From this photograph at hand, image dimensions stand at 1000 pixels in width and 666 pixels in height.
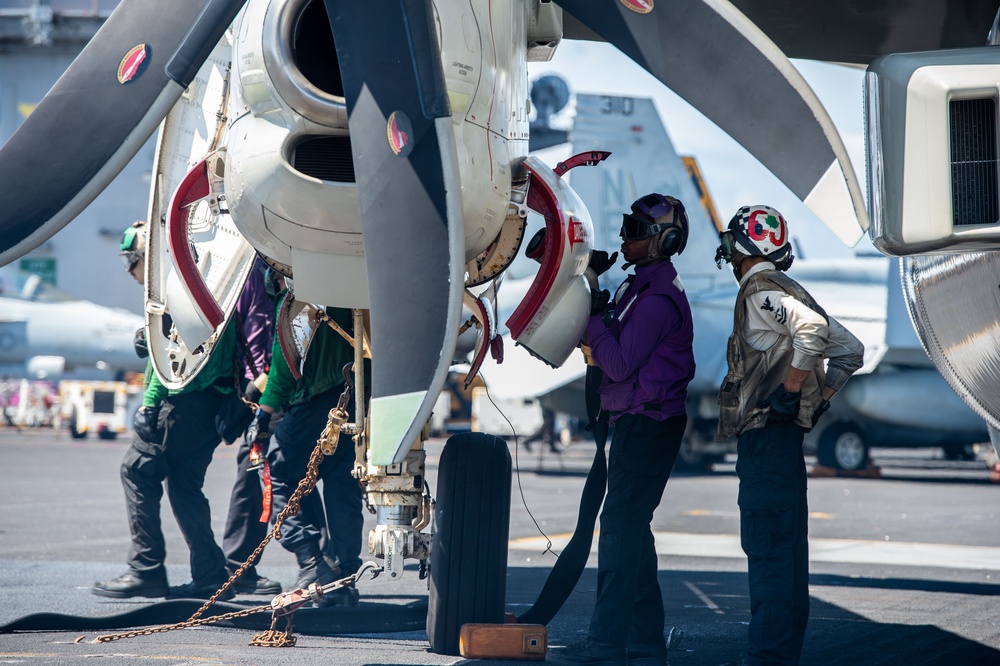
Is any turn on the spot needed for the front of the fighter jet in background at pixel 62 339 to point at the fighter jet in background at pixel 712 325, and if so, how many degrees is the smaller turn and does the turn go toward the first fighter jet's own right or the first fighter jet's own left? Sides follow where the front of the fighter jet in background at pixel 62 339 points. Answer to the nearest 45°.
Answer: approximately 45° to the first fighter jet's own right

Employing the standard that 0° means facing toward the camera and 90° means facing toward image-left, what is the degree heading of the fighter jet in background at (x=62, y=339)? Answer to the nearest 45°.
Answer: approximately 270°

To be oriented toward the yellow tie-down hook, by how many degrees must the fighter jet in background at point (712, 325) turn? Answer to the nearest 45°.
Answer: approximately 90° to its right

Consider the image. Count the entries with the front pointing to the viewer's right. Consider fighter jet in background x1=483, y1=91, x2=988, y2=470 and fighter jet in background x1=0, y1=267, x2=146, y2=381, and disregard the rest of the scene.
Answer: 2

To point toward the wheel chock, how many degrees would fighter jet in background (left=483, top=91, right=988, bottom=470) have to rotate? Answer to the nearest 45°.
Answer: approximately 90° to its right

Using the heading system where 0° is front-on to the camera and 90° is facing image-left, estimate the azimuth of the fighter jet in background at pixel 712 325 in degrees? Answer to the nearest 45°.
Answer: approximately 270°

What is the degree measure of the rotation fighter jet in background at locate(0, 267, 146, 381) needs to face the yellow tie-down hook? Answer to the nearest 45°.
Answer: approximately 90° to its right

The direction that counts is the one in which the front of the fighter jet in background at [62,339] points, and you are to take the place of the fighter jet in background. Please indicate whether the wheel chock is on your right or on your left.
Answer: on your right
